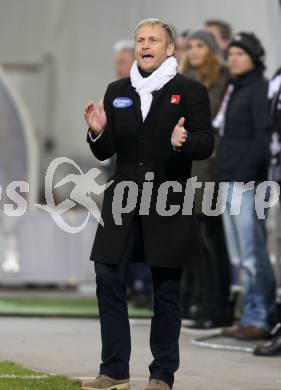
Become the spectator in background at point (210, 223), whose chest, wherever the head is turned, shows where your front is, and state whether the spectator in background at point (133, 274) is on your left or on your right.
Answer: on your right

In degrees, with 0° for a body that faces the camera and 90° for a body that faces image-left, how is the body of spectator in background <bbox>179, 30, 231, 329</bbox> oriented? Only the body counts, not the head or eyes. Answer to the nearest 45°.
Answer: approximately 45°

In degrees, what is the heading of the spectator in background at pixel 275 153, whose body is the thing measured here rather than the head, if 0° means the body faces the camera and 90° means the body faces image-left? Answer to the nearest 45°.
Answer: approximately 90°
